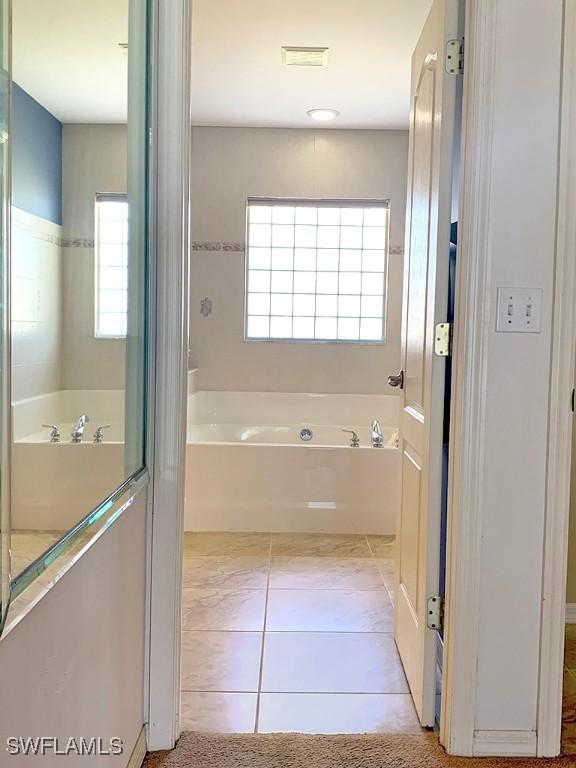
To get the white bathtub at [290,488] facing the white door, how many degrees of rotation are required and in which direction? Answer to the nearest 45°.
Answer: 0° — it already faces it

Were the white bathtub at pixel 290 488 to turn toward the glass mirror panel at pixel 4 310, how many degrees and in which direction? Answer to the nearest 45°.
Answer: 0° — it already faces it

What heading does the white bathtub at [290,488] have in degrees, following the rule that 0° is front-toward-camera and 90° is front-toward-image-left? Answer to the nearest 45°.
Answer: approximately 0°

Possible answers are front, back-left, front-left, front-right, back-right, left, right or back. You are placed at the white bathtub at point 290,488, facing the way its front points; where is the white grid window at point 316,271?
back
